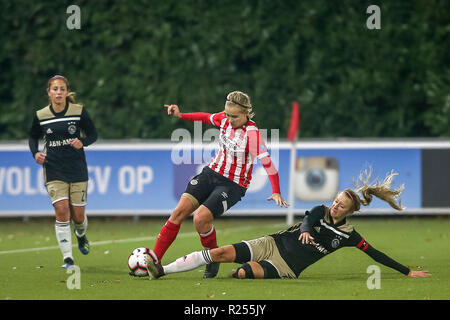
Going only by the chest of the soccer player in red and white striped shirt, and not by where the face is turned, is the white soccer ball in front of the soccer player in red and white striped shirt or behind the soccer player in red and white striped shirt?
in front

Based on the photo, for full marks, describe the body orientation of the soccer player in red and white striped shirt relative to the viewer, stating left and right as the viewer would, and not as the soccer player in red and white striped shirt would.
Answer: facing the viewer and to the left of the viewer

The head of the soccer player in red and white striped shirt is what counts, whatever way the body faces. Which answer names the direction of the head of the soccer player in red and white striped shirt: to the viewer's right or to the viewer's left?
to the viewer's left
